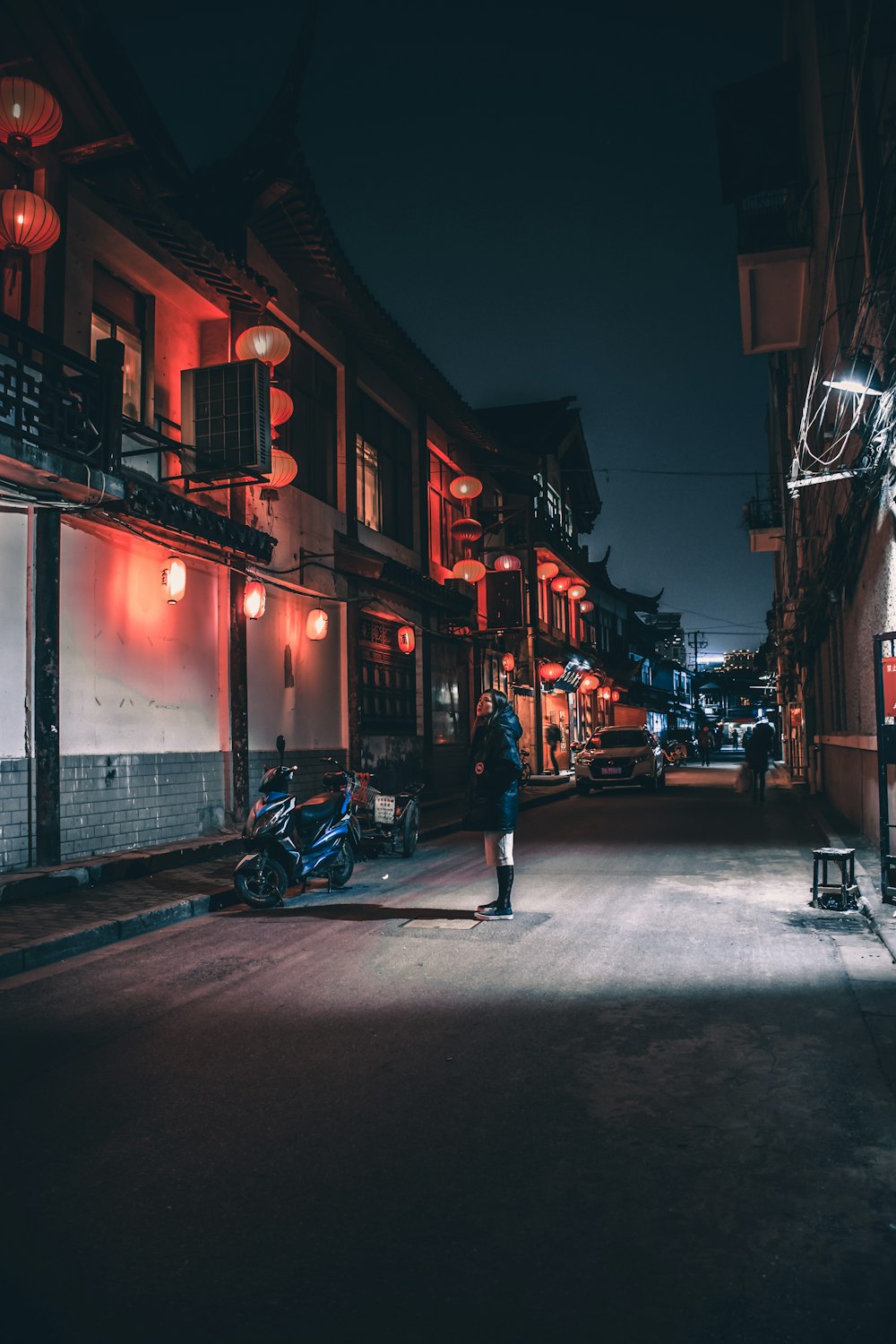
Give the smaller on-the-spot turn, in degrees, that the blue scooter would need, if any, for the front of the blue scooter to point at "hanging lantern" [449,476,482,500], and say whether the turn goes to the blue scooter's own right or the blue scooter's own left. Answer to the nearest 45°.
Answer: approximately 135° to the blue scooter's own right

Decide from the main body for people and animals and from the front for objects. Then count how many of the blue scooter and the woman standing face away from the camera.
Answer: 0

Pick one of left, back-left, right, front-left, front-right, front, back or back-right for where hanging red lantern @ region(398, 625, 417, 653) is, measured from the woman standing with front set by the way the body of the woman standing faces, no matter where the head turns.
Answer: right

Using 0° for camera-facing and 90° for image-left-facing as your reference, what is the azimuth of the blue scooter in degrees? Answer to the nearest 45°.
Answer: approximately 45°

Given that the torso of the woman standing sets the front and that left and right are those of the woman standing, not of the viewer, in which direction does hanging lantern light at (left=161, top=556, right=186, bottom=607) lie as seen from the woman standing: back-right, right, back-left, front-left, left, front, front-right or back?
front-right

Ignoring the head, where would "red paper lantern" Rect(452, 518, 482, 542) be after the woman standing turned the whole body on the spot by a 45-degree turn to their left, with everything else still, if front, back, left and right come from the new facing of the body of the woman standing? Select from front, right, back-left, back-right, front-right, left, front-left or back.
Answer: back-right

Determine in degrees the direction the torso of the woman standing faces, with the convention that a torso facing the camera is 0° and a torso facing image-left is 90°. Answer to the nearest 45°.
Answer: approximately 90°

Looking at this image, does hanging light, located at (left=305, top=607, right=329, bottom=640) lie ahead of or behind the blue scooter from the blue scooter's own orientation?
behind

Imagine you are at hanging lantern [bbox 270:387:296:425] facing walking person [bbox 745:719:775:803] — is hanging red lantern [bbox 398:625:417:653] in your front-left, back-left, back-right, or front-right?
front-left

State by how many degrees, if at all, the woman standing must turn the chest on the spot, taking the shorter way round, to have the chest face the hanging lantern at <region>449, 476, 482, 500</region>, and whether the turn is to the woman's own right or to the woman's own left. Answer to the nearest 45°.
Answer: approximately 90° to the woman's own right
